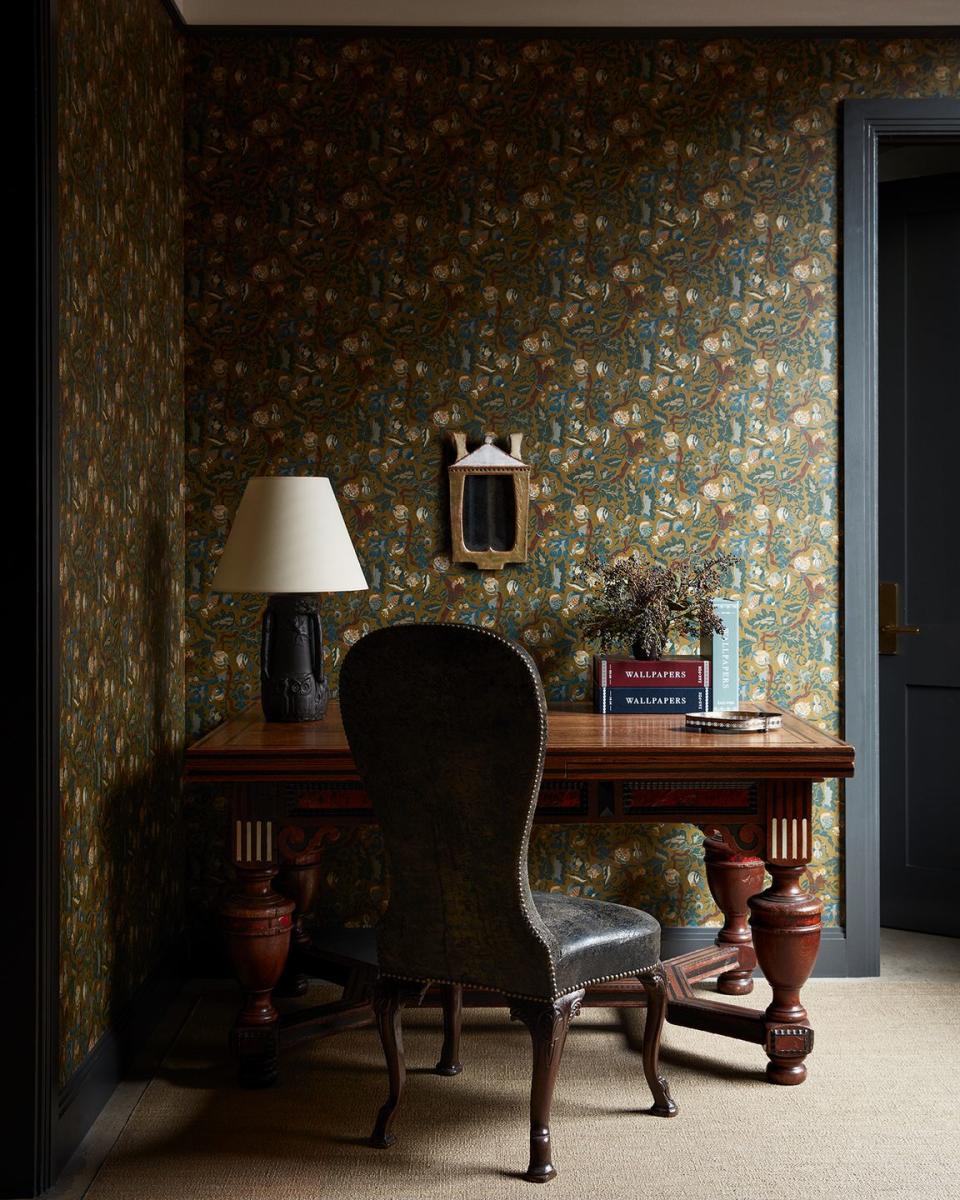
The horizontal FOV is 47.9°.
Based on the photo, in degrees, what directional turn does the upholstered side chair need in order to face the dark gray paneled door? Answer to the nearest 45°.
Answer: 0° — it already faces it

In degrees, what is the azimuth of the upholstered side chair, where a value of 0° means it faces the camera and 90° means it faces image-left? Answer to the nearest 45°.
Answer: approximately 225°

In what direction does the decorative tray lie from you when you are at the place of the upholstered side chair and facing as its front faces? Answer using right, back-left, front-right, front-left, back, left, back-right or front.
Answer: front

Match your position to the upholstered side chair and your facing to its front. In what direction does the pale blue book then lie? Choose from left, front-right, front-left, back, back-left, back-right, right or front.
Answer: front

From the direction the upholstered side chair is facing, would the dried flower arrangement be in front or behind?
in front

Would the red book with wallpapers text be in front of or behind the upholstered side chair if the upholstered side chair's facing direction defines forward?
in front

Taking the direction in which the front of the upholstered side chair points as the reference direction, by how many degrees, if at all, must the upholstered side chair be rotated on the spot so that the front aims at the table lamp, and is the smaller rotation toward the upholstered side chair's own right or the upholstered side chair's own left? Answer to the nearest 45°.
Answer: approximately 90° to the upholstered side chair's own left

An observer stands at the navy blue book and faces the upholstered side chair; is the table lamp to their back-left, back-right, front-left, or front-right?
front-right

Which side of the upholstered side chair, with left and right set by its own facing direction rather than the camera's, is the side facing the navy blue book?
front

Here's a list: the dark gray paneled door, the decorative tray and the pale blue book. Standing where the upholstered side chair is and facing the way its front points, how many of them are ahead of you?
3

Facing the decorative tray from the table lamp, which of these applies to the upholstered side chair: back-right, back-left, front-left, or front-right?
front-right
